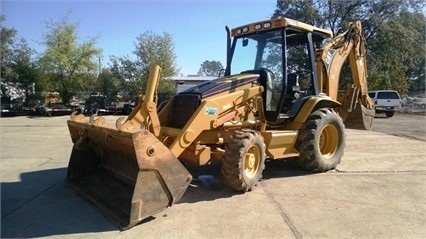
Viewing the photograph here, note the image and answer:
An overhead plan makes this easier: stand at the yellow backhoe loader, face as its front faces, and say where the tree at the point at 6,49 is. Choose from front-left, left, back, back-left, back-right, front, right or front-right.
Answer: right

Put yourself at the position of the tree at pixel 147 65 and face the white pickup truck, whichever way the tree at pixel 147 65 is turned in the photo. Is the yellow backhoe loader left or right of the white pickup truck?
right

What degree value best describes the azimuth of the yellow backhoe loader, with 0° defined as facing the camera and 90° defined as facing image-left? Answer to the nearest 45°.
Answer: approximately 45°

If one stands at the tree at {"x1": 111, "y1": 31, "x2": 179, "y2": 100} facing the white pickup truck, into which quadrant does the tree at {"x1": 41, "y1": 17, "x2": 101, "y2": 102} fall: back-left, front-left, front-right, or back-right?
back-right

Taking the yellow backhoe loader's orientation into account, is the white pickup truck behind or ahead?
behind

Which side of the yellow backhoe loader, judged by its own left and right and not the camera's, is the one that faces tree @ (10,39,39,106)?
right

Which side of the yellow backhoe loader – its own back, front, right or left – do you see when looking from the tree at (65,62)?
right

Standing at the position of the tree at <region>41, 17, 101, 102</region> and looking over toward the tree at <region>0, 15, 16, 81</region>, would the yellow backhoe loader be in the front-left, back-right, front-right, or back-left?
back-left

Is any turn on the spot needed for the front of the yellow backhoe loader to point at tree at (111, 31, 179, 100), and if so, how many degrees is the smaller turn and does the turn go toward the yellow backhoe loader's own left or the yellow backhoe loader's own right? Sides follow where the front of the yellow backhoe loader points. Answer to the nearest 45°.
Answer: approximately 135° to the yellow backhoe loader's own right
